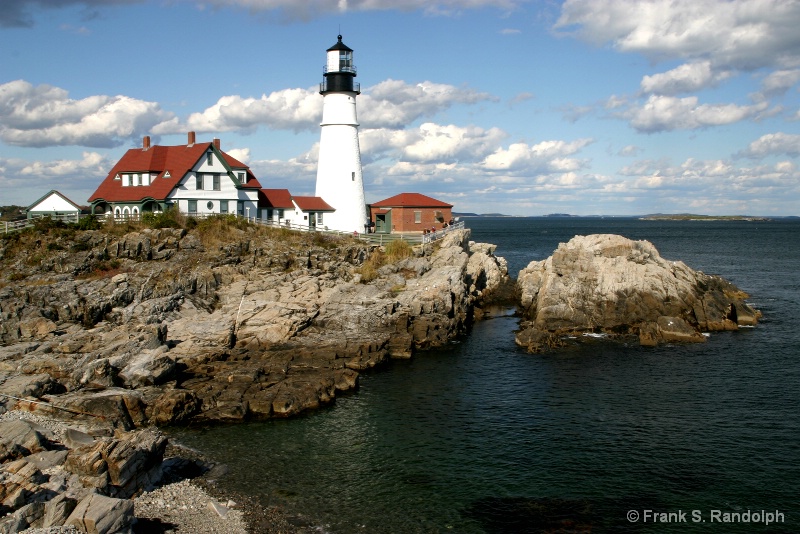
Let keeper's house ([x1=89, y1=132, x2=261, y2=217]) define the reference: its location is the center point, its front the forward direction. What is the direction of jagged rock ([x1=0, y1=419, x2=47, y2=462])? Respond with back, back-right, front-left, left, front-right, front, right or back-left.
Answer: front-left

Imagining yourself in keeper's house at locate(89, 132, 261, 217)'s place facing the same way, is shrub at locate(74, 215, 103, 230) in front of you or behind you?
in front

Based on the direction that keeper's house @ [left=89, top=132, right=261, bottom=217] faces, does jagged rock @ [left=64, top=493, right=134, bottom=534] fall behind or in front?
in front

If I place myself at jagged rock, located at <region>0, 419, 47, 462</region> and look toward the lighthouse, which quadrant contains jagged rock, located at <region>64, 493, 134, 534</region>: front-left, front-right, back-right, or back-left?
back-right

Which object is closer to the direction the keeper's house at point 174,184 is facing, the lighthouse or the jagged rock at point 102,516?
the jagged rock

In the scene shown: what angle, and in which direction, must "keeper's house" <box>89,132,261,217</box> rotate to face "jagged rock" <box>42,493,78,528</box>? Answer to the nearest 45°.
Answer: approximately 45° to its left

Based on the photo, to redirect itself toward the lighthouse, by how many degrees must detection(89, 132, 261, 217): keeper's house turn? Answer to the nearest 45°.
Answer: approximately 135° to its left

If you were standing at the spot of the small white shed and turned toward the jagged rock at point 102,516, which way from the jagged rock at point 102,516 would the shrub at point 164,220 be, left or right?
left

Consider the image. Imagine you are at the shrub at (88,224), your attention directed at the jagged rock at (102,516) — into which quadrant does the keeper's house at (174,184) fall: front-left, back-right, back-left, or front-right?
back-left

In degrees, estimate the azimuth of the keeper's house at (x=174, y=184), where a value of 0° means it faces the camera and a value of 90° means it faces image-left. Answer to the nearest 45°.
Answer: approximately 45°

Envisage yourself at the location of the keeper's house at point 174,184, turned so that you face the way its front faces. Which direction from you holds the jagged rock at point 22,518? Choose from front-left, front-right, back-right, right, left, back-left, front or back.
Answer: front-left

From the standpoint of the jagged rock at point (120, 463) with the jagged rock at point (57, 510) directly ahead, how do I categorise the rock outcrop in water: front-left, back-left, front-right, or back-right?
back-left

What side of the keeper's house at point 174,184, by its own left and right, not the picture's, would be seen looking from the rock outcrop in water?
left

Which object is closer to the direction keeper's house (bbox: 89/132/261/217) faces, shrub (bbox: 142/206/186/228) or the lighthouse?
the shrub

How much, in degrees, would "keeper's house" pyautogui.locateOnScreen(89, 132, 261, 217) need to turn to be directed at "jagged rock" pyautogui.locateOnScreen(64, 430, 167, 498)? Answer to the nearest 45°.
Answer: approximately 45° to its left
